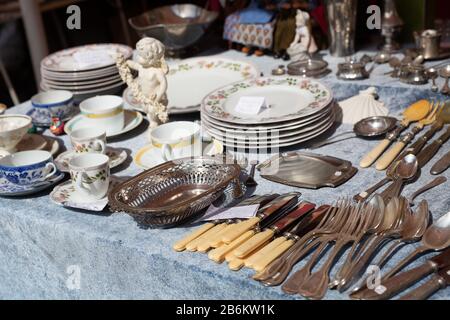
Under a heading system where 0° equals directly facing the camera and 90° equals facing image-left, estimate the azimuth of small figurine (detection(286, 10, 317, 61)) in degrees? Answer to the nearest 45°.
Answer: approximately 45°

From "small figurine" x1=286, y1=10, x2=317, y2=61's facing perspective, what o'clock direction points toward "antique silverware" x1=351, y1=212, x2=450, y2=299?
The antique silverware is roughly at 10 o'clock from the small figurine.

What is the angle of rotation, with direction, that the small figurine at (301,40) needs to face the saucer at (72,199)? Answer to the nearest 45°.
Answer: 0° — it already faces it

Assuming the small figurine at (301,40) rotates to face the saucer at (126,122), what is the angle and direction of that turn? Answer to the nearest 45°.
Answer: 0° — it already faces it
